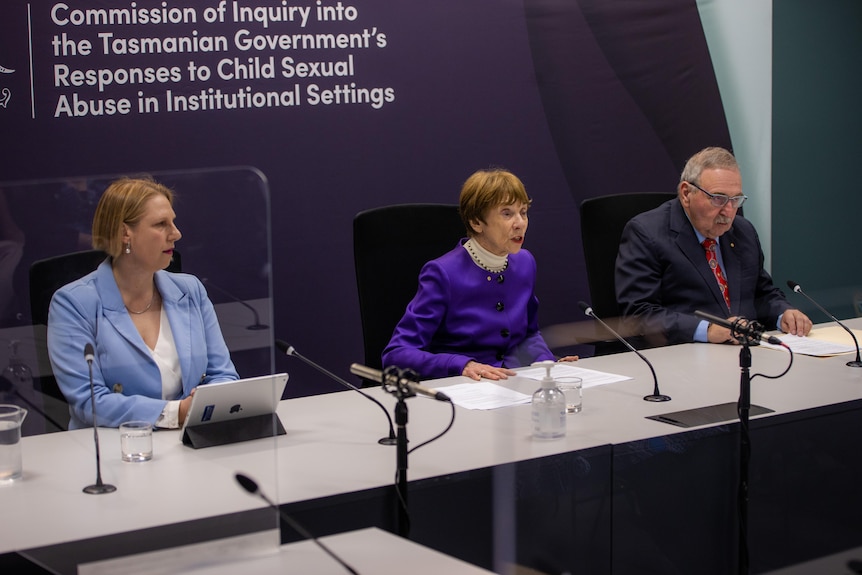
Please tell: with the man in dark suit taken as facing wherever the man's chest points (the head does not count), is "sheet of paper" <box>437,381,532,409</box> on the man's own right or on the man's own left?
on the man's own right

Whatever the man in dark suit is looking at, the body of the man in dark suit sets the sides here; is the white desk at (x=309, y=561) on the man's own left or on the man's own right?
on the man's own right

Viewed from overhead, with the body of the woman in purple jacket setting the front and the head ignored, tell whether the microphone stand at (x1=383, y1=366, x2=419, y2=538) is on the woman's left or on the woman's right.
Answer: on the woman's right

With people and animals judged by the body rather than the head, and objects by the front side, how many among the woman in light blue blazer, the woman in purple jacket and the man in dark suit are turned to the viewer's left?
0

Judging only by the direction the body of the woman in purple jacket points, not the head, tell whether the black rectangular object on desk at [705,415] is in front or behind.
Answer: in front

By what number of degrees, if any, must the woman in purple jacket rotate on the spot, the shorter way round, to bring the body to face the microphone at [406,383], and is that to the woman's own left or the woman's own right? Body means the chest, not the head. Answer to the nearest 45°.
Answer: approximately 45° to the woman's own right

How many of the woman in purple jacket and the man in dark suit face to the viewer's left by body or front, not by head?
0

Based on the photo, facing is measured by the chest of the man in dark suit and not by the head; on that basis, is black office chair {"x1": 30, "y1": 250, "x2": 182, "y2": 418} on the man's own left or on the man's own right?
on the man's own right

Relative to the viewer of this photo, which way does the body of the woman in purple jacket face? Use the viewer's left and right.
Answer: facing the viewer and to the right of the viewer

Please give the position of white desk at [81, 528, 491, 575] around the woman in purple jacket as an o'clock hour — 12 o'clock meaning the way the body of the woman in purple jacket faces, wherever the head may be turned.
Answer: The white desk is roughly at 2 o'clock from the woman in purple jacket.

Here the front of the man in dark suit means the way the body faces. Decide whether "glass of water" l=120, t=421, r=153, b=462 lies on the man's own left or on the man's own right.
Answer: on the man's own right

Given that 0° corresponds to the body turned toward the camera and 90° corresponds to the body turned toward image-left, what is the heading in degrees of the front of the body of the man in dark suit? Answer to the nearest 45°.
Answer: approximately 315°
